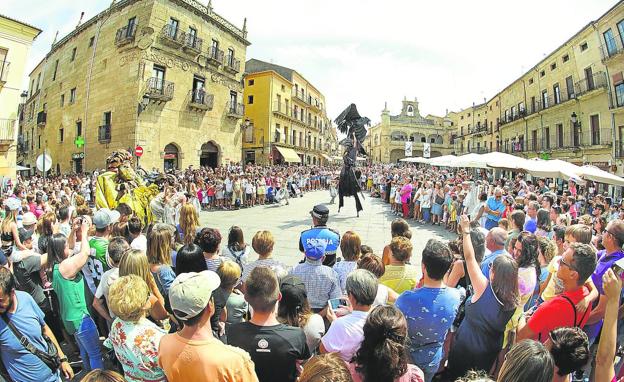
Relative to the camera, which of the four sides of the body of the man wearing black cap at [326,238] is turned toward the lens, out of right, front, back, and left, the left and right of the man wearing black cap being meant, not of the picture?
back

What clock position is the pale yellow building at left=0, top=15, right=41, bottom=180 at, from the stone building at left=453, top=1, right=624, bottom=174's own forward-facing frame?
the pale yellow building at left=0, top=15, right=41, bottom=180 is roughly at 12 o'clock from the stone building at left=453, top=1, right=624, bottom=174.

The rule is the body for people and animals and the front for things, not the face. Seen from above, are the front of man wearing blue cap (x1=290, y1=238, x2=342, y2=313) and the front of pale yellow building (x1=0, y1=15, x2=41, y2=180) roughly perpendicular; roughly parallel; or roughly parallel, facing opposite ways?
roughly perpendicular

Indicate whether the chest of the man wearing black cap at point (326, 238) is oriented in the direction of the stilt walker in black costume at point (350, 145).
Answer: yes

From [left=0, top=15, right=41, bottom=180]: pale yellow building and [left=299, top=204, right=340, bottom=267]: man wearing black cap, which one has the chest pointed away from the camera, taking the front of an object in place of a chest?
the man wearing black cap

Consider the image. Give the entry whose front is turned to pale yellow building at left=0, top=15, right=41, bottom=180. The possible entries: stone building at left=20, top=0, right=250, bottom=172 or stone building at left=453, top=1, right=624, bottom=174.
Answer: stone building at left=453, top=1, right=624, bottom=174

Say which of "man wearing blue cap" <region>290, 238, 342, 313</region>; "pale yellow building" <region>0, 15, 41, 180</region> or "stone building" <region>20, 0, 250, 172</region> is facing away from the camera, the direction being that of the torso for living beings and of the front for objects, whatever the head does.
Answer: the man wearing blue cap

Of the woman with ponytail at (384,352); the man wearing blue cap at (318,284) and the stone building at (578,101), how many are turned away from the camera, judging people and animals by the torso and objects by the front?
2

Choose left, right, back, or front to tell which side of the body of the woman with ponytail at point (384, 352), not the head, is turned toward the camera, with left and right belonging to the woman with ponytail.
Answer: back

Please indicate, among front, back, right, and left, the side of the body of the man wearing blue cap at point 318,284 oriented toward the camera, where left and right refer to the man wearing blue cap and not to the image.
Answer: back

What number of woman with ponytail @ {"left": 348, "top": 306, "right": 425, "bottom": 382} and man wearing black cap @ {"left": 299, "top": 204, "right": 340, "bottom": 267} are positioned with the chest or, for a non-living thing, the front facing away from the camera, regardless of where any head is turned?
2
